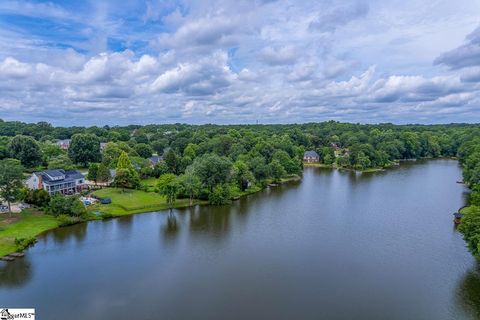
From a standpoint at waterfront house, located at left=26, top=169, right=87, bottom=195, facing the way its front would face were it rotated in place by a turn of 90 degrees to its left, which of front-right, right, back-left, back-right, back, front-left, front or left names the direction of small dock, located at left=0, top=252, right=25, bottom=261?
back-right

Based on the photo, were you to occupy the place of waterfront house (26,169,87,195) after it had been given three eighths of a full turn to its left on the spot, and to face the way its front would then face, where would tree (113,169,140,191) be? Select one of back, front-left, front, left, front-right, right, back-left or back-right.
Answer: right

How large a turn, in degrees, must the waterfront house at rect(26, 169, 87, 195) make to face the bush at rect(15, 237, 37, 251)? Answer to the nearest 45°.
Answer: approximately 45° to its right

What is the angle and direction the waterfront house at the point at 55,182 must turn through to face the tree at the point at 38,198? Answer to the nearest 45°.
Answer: approximately 45° to its right

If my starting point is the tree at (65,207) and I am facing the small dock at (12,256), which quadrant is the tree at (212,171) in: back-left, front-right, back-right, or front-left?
back-left

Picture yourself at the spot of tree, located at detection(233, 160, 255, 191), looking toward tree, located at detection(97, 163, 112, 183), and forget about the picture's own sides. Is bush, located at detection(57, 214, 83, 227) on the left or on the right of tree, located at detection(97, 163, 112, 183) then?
left

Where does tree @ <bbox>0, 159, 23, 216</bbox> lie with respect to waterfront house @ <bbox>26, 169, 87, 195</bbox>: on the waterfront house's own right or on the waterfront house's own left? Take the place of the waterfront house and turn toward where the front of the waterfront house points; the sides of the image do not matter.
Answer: on the waterfront house's own right

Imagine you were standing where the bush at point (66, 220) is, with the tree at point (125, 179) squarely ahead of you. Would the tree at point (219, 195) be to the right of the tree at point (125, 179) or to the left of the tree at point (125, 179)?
right

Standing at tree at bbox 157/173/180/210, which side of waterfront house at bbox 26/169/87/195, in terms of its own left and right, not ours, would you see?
front

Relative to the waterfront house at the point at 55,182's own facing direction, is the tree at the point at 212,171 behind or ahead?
ahead

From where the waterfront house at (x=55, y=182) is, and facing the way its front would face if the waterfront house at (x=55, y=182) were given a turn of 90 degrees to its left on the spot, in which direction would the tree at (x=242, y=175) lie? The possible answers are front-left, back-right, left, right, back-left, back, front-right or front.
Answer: front-right

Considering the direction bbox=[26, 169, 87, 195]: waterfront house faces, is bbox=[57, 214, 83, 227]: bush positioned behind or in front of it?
in front

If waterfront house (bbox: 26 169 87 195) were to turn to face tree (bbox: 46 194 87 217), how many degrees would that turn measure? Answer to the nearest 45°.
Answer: approximately 45° to its right

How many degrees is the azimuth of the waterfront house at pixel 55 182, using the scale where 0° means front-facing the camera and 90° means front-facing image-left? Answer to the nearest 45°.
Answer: approximately 315°
